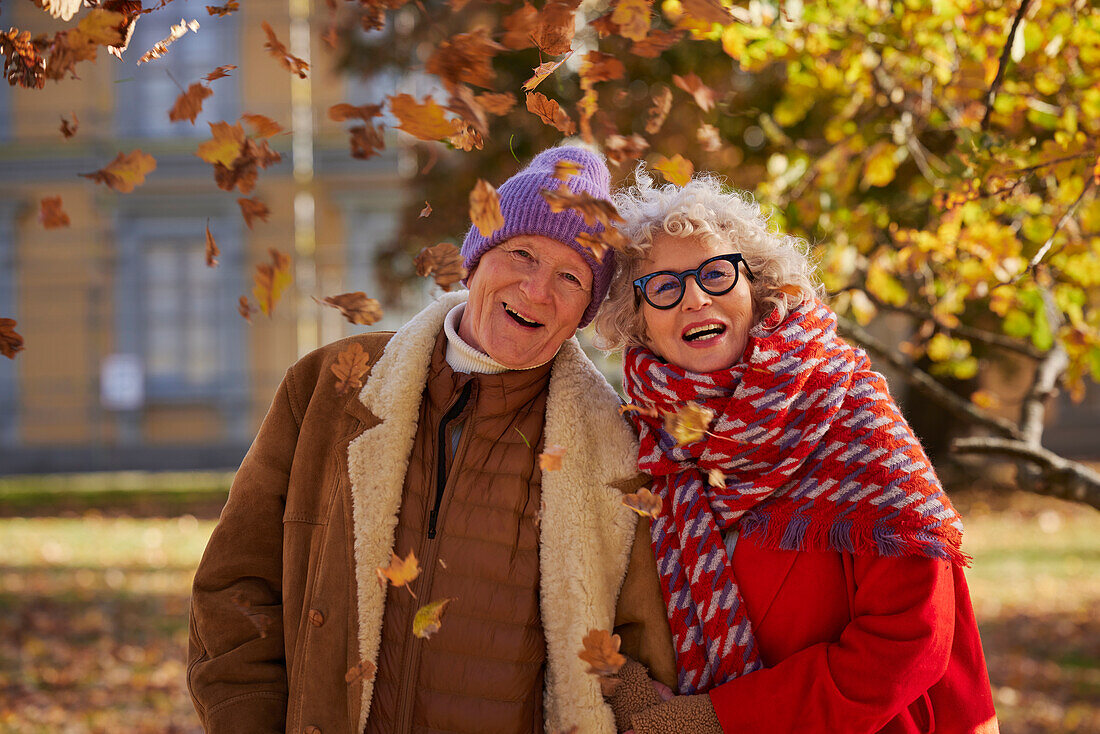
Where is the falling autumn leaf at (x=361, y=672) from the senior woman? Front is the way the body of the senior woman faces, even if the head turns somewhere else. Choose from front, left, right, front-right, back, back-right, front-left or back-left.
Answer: front-right

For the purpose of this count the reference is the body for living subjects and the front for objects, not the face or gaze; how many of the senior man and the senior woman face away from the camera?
0

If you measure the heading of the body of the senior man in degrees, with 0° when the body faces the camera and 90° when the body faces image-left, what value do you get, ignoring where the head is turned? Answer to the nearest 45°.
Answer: approximately 0°

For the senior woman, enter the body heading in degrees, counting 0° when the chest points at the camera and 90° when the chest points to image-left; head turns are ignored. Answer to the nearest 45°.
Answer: approximately 45°

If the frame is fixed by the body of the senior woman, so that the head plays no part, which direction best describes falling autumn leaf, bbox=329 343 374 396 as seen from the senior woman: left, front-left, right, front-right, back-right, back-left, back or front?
front-right
